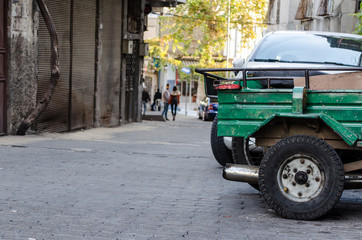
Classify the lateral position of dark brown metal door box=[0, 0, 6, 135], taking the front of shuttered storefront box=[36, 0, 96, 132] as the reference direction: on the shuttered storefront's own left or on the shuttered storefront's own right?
on the shuttered storefront's own right

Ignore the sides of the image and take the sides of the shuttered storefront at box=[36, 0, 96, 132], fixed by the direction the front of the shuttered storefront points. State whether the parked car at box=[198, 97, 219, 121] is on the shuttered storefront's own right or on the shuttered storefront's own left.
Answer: on the shuttered storefront's own left

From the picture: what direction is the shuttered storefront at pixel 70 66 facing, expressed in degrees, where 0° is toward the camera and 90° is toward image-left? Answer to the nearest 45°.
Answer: approximately 315°
